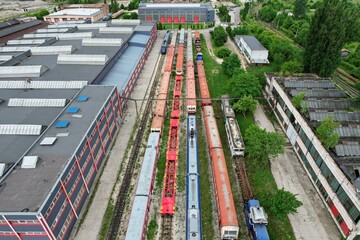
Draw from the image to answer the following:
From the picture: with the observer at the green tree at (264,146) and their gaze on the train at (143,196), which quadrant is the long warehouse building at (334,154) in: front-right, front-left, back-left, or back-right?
back-left
